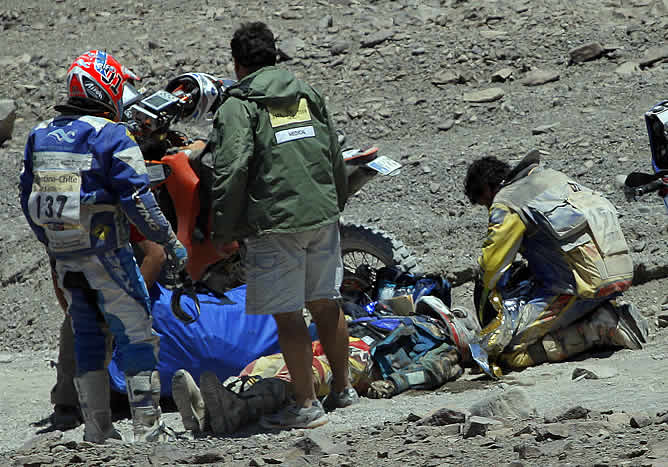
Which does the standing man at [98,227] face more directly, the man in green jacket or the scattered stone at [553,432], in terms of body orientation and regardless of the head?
the man in green jacket

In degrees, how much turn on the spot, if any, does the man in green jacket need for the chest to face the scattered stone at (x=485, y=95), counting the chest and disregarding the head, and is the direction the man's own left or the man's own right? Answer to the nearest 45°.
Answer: approximately 45° to the man's own right

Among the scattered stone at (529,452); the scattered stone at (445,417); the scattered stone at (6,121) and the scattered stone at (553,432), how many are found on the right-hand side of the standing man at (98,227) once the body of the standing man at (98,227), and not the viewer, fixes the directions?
3

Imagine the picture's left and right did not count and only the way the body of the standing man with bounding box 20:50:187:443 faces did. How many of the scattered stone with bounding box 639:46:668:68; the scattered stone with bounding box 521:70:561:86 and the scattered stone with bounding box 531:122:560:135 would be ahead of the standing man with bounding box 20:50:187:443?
3

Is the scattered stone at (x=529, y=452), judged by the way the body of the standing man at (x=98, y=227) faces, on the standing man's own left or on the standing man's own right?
on the standing man's own right

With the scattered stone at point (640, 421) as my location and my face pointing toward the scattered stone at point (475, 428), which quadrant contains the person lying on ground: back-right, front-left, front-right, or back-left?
front-right

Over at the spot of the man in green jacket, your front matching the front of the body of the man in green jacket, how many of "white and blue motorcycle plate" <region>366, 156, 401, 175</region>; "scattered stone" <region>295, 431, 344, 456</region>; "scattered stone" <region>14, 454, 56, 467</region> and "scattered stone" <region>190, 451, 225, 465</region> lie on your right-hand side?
1

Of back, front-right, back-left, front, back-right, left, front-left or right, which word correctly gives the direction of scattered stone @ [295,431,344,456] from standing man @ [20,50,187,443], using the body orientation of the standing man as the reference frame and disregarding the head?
right

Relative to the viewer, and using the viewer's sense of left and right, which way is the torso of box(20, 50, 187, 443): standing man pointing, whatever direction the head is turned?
facing away from the viewer and to the right of the viewer

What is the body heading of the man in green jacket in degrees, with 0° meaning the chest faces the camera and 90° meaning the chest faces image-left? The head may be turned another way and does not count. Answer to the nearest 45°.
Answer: approximately 135°

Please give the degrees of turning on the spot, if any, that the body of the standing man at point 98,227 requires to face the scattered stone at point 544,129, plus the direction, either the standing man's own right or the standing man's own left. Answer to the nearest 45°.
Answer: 0° — they already face it

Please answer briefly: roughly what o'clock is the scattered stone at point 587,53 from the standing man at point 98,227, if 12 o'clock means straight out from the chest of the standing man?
The scattered stone is roughly at 12 o'clock from the standing man.

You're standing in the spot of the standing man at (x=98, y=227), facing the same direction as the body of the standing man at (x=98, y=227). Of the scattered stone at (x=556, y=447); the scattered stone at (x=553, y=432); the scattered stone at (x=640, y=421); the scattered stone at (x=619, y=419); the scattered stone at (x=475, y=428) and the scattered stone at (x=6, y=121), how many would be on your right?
5

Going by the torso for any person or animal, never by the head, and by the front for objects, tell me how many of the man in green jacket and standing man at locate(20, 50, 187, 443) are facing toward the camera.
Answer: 0

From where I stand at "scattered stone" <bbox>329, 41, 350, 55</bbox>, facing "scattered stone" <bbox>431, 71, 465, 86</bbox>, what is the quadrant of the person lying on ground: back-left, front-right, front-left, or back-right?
front-right

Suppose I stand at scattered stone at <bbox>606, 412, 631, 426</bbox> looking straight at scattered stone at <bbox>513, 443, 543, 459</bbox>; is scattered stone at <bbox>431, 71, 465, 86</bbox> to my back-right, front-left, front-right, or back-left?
back-right

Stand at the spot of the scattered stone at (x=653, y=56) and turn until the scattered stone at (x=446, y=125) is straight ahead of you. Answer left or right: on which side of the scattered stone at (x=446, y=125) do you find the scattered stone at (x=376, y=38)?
right

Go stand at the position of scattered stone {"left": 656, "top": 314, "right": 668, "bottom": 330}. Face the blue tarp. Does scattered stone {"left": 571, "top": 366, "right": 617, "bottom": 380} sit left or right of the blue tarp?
left
